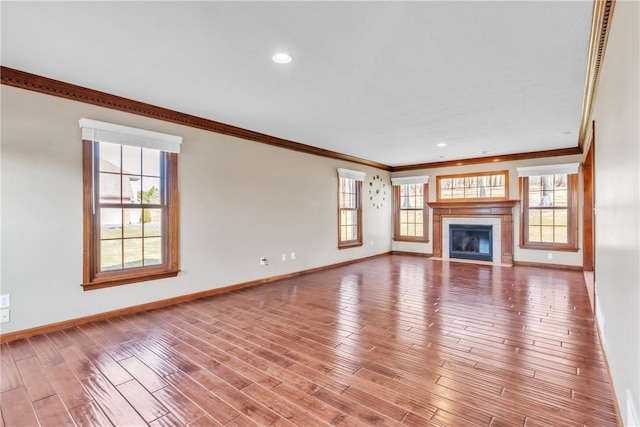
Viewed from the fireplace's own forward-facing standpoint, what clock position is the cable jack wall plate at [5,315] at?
The cable jack wall plate is roughly at 1 o'clock from the fireplace.

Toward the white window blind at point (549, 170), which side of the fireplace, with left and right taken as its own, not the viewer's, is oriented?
left

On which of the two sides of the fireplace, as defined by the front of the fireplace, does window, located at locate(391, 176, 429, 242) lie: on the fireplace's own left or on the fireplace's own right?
on the fireplace's own right

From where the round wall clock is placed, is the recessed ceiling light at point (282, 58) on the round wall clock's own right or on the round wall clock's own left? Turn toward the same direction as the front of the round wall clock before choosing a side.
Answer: on the round wall clock's own right

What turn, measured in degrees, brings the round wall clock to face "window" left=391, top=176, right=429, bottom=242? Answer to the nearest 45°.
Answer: approximately 90° to its left

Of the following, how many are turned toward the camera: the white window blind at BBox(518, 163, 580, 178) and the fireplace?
2

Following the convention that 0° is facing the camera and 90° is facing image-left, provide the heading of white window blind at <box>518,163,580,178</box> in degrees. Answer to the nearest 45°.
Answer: approximately 0°

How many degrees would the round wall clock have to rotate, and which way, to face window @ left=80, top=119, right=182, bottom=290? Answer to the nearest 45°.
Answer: approximately 90° to its right

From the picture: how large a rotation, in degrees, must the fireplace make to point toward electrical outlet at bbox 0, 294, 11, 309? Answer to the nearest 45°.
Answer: approximately 45° to its right

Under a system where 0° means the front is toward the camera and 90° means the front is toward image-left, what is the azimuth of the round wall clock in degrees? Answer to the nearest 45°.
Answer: approximately 315°

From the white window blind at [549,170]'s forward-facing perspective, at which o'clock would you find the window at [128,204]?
The window is roughly at 1 o'clock from the white window blind.
